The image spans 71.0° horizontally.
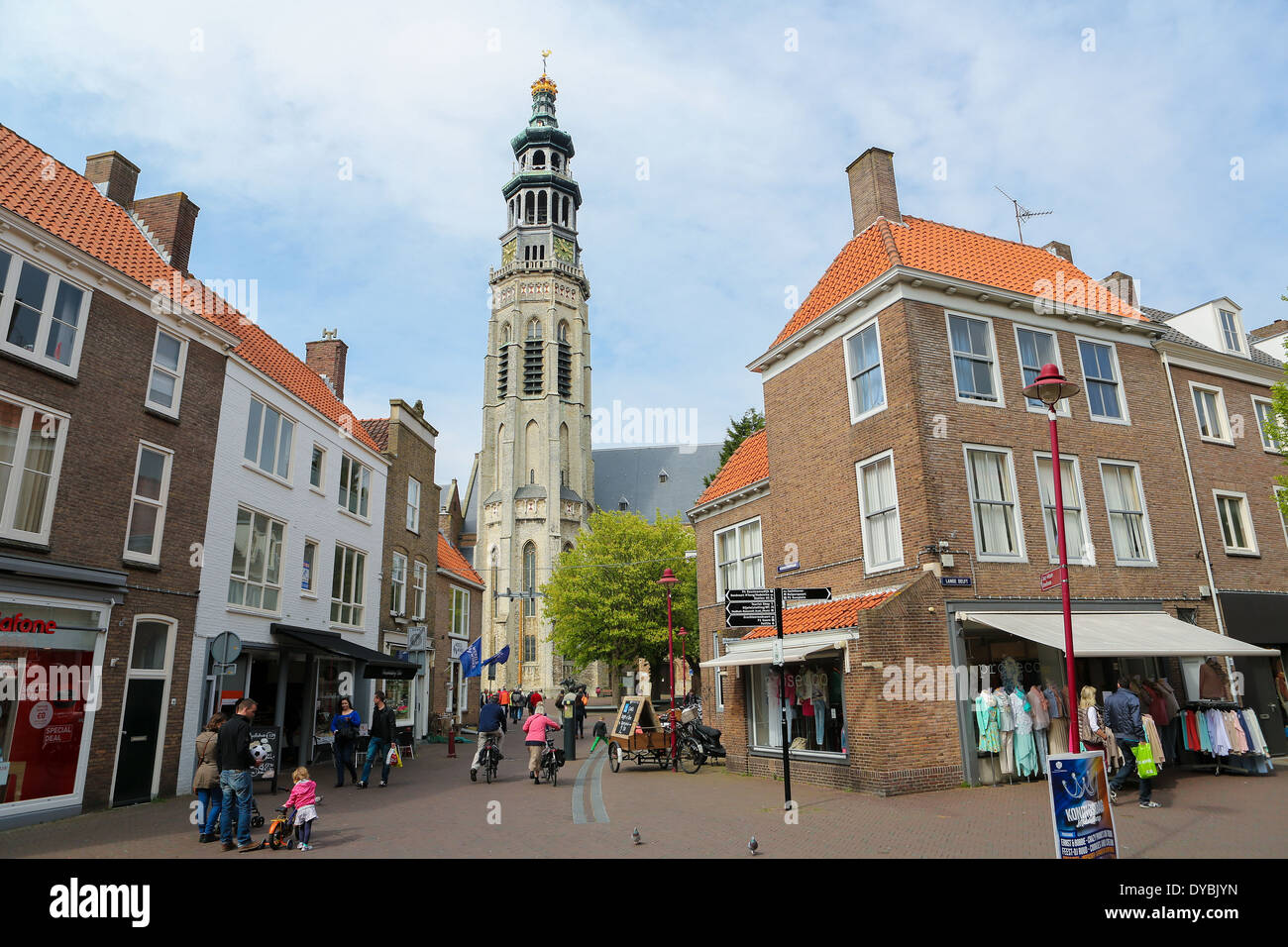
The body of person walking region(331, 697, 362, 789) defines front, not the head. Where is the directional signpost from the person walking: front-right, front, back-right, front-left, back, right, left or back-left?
front-left

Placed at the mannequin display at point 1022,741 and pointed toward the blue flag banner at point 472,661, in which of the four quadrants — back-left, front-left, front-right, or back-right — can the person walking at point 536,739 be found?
front-left

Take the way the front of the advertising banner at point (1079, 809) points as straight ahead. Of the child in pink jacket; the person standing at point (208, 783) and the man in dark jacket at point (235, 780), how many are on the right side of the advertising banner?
3

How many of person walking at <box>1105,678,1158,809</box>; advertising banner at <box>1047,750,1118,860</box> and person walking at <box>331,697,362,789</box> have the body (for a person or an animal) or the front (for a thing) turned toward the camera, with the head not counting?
2

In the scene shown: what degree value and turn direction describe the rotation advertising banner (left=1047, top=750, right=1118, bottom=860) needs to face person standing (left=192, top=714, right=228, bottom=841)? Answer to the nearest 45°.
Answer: approximately 90° to its right

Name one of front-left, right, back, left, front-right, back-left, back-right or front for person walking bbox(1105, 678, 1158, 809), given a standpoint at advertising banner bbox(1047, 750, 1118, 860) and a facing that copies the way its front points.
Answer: back

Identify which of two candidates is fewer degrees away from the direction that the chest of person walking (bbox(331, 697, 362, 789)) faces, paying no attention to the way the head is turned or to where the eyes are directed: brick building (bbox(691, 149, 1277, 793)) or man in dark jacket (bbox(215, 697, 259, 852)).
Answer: the man in dark jacket

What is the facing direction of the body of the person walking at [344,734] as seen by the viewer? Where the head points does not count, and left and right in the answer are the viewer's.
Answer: facing the viewer

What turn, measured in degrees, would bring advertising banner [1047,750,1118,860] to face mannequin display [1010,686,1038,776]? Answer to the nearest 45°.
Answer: approximately 180°

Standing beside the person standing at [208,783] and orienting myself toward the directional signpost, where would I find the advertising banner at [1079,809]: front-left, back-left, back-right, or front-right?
front-right

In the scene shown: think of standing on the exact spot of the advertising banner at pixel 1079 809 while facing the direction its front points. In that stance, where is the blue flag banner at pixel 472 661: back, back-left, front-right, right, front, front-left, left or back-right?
back-right

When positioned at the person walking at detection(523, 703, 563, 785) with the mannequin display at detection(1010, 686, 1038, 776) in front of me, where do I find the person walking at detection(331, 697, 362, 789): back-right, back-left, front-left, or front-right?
back-right

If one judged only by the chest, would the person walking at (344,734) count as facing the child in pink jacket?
yes

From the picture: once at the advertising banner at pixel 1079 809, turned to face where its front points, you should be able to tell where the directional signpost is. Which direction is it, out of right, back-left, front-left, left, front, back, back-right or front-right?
back-right
